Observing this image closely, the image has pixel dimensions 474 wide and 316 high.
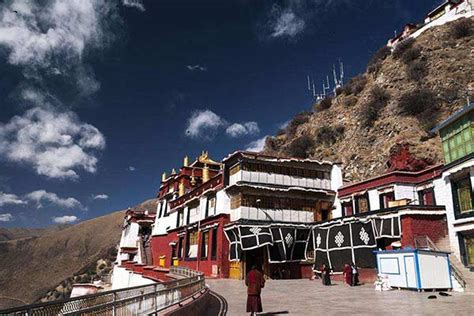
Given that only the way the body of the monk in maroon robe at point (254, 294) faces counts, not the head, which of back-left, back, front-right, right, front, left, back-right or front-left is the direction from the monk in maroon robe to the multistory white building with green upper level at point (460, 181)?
front-right

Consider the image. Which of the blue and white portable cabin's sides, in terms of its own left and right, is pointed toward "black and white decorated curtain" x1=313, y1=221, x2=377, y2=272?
right

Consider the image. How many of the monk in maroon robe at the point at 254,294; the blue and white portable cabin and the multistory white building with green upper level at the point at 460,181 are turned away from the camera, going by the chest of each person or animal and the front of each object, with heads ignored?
1

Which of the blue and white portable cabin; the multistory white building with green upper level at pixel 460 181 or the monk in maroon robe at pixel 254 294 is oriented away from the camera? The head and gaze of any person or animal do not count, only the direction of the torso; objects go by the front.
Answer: the monk in maroon robe

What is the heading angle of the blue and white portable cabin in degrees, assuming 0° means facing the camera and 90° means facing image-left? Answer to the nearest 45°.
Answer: approximately 45°

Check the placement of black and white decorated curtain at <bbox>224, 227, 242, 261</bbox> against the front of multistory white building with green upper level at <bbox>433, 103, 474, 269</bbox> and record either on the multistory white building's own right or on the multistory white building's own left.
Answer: on the multistory white building's own right

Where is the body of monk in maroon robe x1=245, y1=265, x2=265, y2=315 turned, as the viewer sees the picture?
away from the camera

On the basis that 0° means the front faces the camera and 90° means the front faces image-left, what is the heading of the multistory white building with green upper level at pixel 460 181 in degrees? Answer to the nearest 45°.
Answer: approximately 45°

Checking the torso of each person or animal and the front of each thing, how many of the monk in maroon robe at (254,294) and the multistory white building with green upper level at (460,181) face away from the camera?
1
